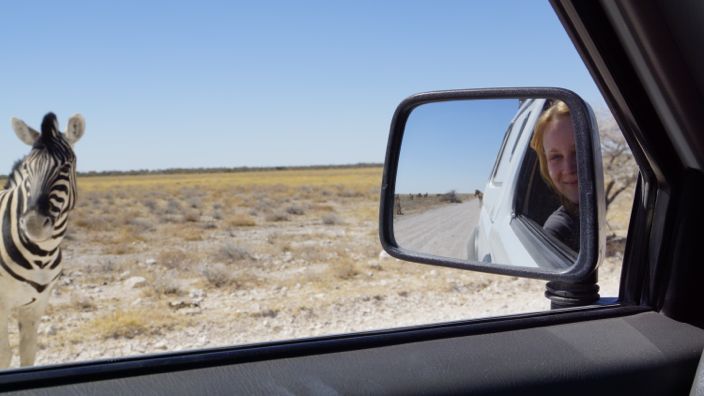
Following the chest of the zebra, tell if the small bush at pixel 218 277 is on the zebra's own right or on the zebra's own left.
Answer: on the zebra's own left

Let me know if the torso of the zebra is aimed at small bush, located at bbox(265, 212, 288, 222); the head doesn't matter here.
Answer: no

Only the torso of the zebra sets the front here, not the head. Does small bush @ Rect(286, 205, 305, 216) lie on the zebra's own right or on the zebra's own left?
on the zebra's own left

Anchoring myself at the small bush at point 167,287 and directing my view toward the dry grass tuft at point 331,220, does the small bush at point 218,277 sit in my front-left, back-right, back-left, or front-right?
front-right

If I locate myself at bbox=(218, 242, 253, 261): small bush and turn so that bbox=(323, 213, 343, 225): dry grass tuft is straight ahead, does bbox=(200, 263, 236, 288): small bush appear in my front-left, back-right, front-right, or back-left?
back-right

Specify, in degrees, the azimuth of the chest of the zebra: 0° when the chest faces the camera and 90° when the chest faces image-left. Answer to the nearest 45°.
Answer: approximately 315°

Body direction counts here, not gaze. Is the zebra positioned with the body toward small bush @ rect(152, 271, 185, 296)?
no

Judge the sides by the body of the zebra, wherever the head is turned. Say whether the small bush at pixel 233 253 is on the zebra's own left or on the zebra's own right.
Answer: on the zebra's own left
